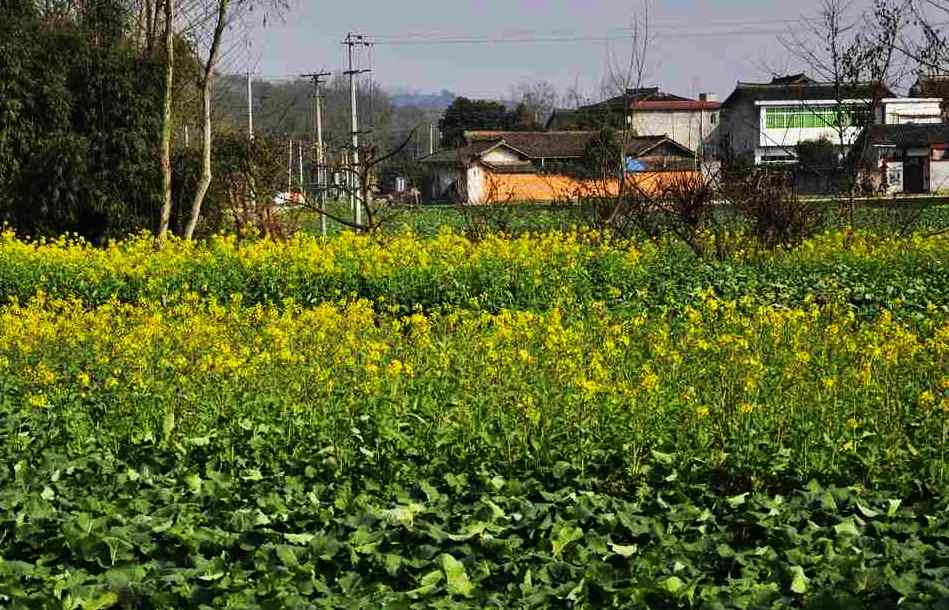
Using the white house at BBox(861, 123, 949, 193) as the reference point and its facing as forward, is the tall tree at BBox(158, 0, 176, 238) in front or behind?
in front

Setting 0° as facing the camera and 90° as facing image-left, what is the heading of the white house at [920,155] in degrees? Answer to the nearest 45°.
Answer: approximately 0°
